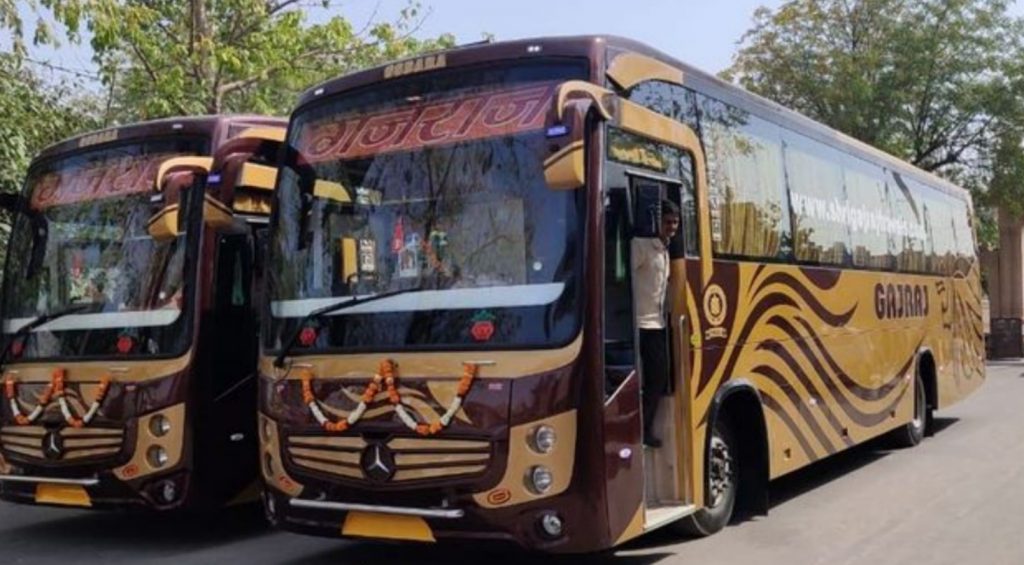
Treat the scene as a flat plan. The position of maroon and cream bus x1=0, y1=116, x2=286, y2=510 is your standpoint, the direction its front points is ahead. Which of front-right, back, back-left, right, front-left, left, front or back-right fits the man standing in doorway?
left

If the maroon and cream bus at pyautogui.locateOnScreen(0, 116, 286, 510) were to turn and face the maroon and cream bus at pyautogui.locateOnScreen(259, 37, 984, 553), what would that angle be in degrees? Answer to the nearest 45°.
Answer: approximately 90° to its left

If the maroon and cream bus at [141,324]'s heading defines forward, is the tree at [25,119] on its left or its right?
on its right

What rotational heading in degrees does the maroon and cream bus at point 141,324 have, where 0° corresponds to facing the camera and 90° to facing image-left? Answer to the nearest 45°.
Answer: approximately 45°

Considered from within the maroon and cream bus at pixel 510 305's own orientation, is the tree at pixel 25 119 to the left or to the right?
on its right

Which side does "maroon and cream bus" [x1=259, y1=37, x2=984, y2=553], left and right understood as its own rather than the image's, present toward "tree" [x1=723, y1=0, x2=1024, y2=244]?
back

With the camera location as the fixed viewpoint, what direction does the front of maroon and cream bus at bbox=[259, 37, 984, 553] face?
facing the viewer and to the left of the viewer

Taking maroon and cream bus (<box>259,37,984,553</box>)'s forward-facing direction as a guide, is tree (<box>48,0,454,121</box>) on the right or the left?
on its right

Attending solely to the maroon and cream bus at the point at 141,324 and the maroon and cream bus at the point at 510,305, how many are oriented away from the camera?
0
